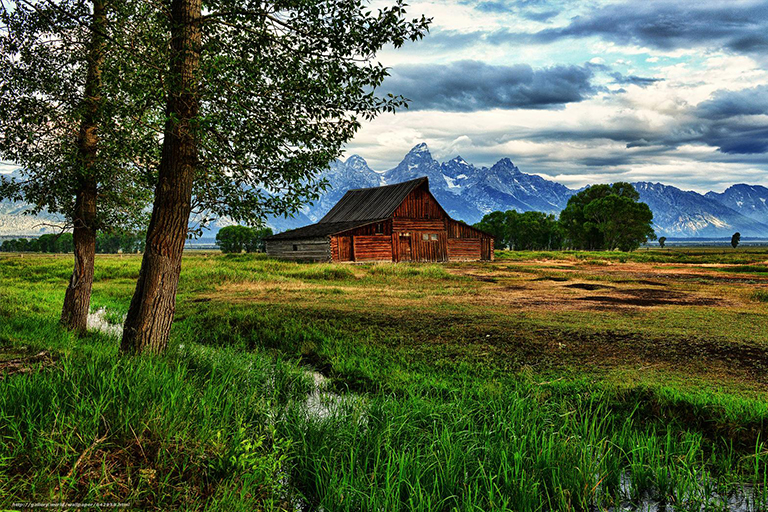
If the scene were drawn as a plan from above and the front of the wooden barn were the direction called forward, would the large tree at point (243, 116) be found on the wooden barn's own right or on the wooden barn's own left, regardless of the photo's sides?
on the wooden barn's own right

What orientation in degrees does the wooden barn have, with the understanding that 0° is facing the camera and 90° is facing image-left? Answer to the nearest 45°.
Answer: approximately 315°

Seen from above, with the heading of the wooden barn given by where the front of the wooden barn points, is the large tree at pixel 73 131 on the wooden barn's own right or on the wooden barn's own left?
on the wooden barn's own right
